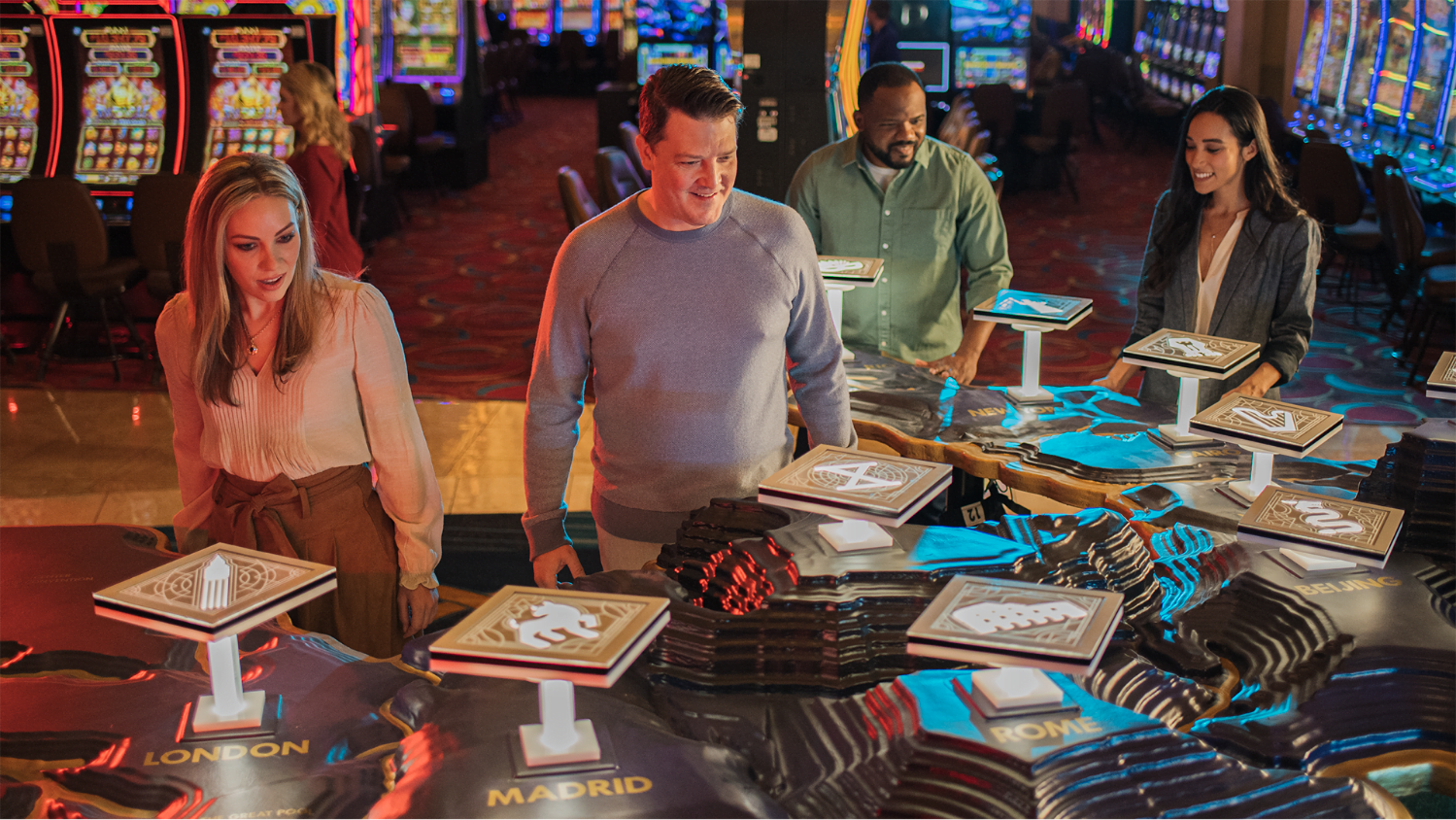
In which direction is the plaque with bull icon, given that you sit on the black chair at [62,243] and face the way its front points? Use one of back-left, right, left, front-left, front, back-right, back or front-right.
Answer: back-right

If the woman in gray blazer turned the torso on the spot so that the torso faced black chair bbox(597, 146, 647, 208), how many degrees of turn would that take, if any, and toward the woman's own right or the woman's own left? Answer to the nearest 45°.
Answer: approximately 90° to the woman's own right

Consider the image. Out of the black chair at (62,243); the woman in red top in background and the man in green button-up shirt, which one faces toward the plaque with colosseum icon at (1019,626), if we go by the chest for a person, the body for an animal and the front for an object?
the man in green button-up shirt

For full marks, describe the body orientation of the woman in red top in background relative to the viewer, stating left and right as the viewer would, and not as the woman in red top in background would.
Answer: facing to the left of the viewer

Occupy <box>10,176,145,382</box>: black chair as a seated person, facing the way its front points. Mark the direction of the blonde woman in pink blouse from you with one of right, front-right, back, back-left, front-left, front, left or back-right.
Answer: back-right

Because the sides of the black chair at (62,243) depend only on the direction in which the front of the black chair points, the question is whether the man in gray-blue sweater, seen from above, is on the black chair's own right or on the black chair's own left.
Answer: on the black chair's own right

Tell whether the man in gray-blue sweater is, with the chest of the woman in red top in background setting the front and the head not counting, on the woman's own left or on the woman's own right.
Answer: on the woman's own left

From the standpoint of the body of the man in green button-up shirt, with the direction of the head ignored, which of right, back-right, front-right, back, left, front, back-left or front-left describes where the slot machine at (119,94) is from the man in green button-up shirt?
back-right
